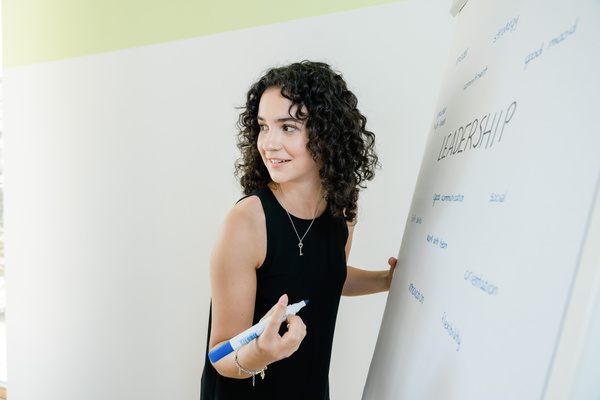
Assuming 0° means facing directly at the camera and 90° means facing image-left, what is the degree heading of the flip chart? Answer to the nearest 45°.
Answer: approximately 45°

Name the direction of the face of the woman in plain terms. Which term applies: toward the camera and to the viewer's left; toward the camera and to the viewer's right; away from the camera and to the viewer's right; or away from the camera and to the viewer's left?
toward the camera and to the viewer's left
